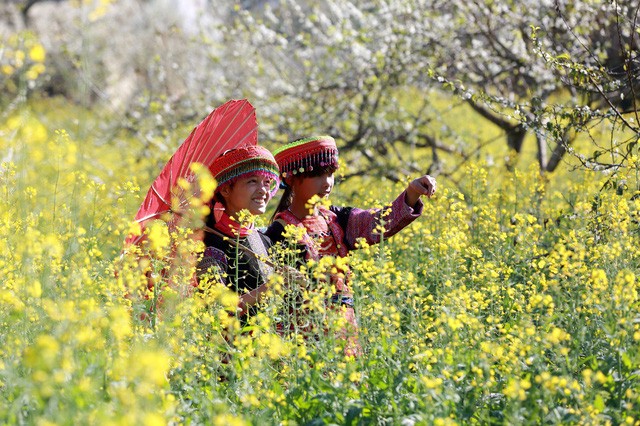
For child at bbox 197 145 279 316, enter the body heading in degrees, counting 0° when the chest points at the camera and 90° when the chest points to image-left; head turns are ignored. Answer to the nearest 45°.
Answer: approximately 315°

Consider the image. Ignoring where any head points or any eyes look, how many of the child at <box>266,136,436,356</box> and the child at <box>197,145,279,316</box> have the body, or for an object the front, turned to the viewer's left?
0

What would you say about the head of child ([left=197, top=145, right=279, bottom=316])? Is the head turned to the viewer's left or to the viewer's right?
to the viewer's right

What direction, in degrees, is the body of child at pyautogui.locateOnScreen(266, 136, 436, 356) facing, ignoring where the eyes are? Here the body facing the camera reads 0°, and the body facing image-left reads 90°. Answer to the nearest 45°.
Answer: approximately 315°
